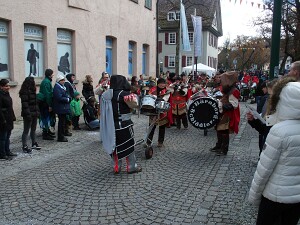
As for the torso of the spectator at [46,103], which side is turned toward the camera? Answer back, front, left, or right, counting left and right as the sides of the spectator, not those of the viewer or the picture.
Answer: right

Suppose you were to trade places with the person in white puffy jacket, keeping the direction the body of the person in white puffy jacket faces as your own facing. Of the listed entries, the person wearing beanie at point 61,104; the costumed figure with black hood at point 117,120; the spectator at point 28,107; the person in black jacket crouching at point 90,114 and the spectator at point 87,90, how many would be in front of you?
5

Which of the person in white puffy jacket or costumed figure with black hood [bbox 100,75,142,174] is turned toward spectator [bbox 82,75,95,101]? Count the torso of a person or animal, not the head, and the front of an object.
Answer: the person in white puffy jacket

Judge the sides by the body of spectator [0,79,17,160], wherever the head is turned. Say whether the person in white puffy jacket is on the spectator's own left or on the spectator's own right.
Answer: on the spectator's own right

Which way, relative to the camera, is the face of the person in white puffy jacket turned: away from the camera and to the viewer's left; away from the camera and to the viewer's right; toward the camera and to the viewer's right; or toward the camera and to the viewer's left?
away from the camera and to the viewer's left

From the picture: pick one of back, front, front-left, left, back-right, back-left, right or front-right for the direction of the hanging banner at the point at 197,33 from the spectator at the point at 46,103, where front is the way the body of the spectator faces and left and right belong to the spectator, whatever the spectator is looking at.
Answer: front-left

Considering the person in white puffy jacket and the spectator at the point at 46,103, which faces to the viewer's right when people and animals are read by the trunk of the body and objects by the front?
the spectator

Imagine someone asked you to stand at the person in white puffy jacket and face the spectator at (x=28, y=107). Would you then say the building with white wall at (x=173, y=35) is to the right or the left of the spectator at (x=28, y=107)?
right

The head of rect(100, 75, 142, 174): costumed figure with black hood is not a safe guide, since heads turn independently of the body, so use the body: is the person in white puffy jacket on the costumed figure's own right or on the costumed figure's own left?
on the costumed figure's own right

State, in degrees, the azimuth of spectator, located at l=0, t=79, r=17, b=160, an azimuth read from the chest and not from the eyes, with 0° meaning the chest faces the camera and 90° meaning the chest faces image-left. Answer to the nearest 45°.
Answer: approximately 270°
